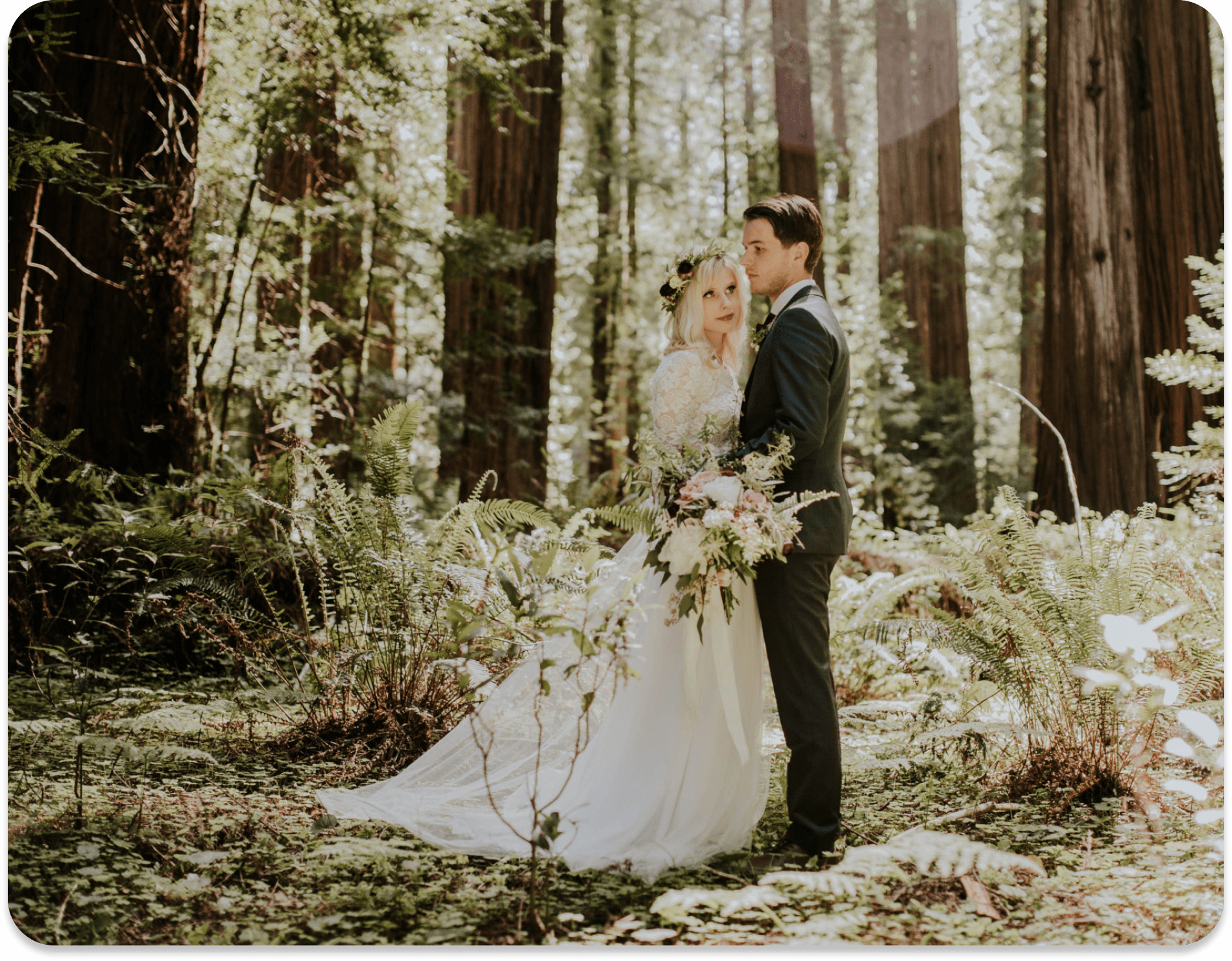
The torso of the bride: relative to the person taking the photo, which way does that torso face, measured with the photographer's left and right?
facing the viewer and to the right of the viewer

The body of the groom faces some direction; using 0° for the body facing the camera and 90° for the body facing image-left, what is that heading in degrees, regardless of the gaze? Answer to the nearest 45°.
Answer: approximately 90°

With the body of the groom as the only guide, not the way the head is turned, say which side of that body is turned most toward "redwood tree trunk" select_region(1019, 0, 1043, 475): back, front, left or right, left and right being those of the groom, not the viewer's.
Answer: right

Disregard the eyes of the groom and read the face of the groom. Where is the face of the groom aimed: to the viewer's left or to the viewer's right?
to the viewer's left

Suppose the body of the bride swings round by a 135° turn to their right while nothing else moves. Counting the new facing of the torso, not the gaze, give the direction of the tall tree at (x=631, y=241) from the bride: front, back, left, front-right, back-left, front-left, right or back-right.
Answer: right

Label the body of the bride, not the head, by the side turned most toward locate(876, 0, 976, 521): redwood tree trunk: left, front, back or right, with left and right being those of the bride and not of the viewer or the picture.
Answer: left

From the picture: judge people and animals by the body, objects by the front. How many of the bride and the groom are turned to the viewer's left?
1

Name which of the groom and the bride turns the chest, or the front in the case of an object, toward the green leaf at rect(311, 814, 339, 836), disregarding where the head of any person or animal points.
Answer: the groom

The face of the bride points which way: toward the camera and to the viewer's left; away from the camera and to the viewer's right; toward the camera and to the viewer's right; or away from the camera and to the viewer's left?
toward the camera and to the viewer's right

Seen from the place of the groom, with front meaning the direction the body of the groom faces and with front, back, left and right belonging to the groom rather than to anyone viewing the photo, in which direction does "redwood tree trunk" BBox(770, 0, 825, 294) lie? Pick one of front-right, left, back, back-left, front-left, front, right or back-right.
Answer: right

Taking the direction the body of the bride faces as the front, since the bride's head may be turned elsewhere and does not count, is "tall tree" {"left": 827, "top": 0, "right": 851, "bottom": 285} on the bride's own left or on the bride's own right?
on the bride's own left

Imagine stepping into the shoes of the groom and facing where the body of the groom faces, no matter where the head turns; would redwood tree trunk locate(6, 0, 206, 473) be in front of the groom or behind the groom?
in front
